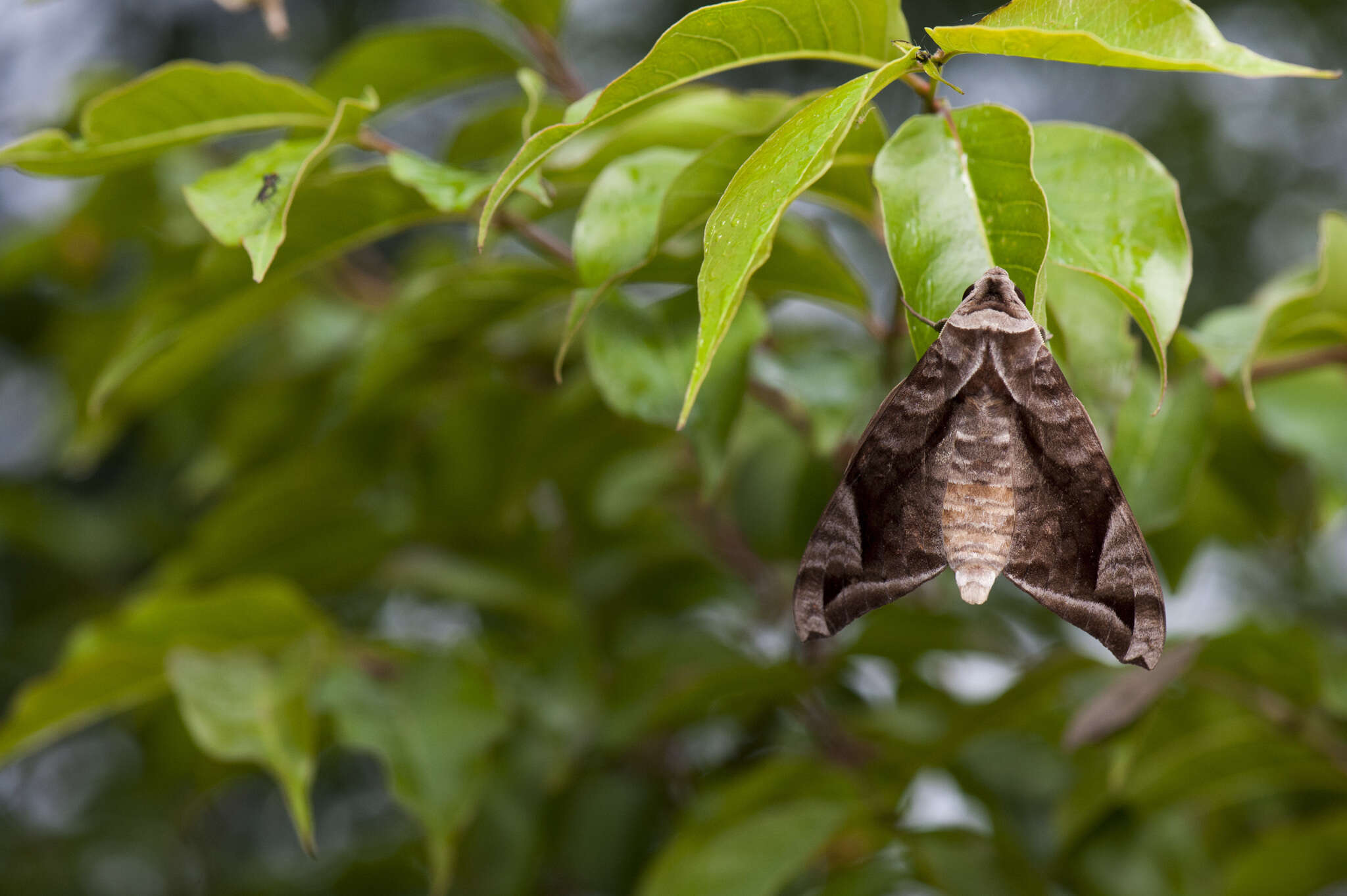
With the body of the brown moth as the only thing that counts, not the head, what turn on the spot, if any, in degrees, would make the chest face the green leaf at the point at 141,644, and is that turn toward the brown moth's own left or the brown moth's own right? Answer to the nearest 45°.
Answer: approximately 90° to the brown moth's own left

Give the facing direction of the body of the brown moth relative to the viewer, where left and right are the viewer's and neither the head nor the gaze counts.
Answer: facing away from the viewer
